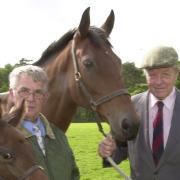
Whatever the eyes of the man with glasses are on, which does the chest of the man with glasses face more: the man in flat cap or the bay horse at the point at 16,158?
the bay horse

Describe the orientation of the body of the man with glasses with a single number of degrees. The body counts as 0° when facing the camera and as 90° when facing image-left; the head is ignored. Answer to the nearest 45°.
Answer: approximately 0°

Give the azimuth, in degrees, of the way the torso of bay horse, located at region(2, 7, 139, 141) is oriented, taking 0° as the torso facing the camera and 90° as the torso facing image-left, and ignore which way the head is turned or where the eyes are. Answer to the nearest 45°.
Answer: approximately 315°

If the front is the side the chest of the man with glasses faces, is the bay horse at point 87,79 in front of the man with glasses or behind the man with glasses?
behind

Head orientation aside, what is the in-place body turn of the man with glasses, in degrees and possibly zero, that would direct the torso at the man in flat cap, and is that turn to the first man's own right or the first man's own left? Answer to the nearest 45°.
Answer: approximately 90° to the first man's own left

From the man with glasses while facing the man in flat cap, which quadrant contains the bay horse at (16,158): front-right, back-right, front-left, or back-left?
back-right
